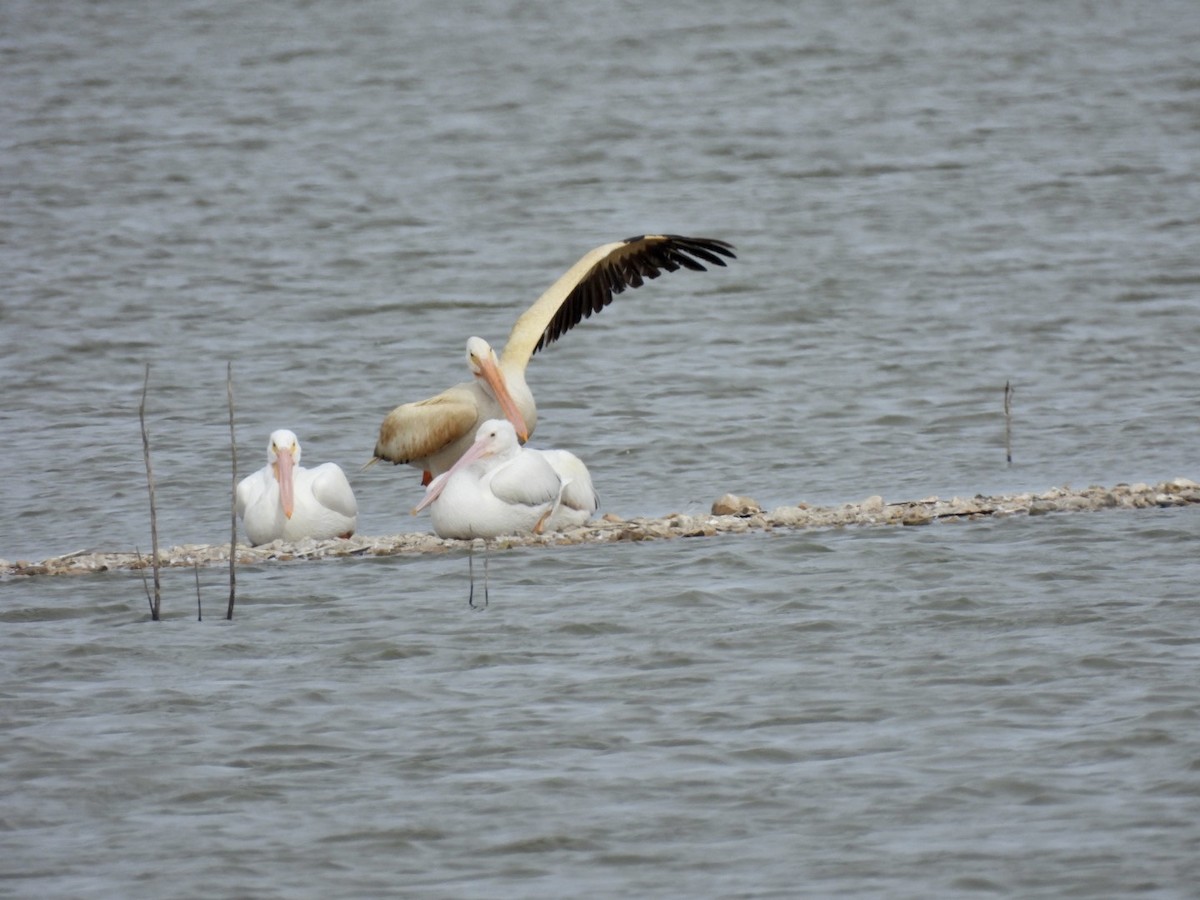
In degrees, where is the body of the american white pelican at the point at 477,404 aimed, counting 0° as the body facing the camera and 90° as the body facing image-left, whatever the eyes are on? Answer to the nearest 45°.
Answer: approximately 315°
